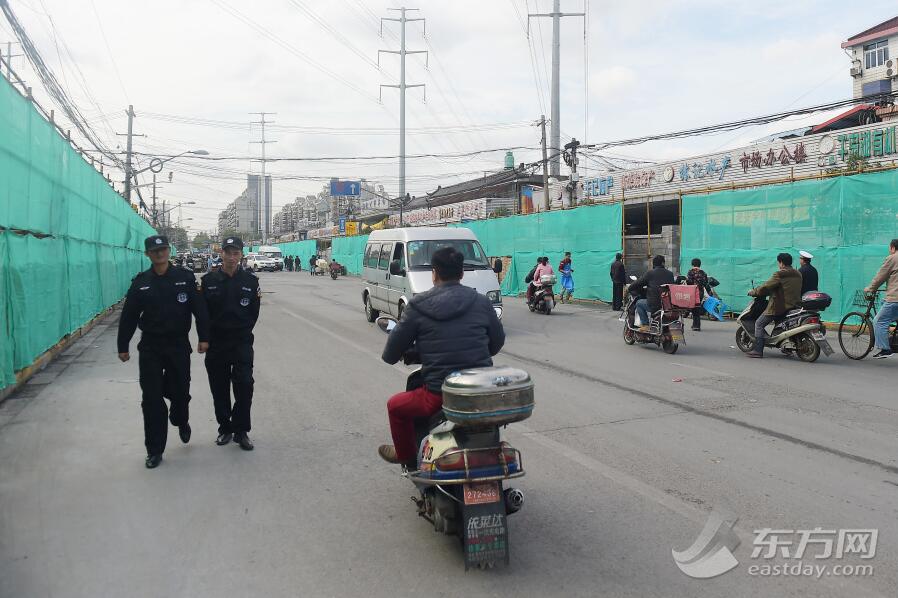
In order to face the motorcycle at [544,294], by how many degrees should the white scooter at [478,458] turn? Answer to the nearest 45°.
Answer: approximately 45° to its right

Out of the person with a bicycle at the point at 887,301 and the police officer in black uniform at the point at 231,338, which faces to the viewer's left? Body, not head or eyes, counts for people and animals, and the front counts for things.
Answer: the person with a bicycle

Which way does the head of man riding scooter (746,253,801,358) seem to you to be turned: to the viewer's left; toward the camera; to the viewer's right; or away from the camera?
to the viewer's left

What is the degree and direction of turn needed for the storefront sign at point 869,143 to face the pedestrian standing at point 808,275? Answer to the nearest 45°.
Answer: approximately 45° to its left

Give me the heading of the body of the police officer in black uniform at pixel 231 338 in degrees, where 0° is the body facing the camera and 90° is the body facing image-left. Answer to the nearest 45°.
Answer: approximately 0°

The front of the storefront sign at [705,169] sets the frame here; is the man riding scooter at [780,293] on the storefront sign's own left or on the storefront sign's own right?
on the storefront sign's own left

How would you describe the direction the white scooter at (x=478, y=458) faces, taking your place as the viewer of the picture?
facing away from the viewer and to the left of the viewer

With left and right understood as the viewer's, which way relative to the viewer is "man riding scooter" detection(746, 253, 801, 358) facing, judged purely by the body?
facing away from the viewer and to the left of the viewer

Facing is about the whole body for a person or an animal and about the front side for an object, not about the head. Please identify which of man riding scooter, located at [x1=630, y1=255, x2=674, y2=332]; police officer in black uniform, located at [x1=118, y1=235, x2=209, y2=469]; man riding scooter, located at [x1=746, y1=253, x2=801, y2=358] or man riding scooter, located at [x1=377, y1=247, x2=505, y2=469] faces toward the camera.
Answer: the police officer in black uniform
